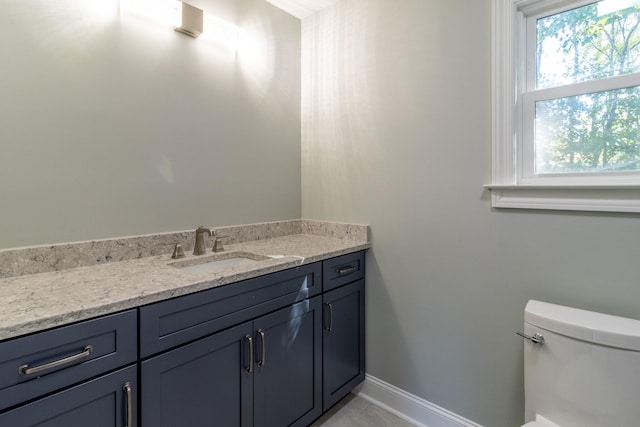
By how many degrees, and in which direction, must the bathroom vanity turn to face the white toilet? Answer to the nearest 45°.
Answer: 0° — it already faces it

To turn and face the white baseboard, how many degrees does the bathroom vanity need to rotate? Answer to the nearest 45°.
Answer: approximately 45° to its left

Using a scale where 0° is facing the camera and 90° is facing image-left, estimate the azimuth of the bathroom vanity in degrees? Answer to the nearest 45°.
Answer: approximately 315°

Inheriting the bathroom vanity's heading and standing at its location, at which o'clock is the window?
The window is roughly at 11 o'clock from the bathroom vanity.
